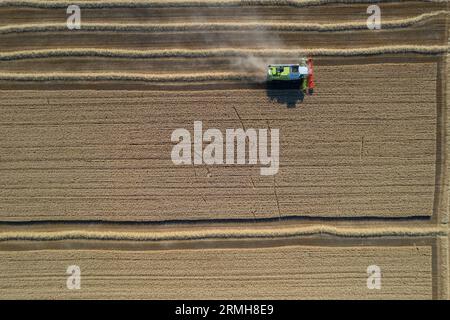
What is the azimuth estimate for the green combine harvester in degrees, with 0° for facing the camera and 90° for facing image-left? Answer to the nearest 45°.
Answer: approximately 270°
